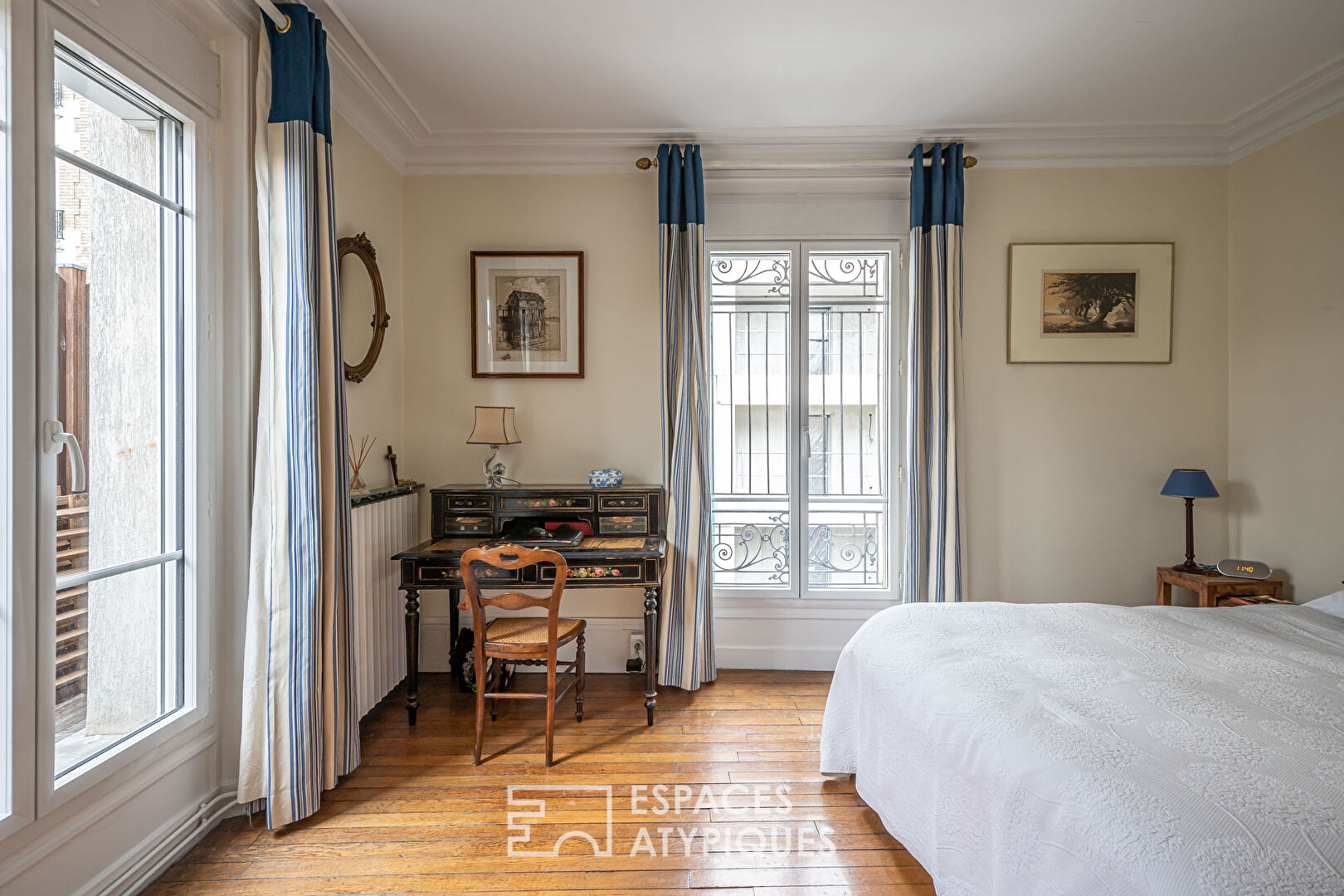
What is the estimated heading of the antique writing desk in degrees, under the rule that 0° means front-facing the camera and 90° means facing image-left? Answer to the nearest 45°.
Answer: approximately 0°

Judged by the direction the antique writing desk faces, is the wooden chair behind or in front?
in front

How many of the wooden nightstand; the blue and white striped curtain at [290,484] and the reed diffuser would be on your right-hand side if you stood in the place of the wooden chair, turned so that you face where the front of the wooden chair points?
1

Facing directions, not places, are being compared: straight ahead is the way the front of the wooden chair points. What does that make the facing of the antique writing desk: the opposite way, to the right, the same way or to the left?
the opposite way

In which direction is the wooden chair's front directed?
away from the camera

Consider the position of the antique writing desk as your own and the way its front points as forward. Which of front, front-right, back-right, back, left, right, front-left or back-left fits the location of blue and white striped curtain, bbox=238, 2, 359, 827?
front-right

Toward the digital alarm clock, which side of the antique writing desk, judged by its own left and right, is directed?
left

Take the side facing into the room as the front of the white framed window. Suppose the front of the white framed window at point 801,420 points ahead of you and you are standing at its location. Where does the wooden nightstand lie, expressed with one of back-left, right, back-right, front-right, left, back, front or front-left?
left

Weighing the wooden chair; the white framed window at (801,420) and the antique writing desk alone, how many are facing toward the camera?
2

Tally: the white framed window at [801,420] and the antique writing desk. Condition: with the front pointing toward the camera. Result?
2

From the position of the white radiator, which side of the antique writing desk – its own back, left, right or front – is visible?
right

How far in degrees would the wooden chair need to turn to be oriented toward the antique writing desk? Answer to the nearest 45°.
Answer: approximately 45° to its right

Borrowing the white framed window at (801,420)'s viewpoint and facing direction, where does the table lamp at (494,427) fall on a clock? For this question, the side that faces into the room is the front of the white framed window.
The table lamp is roughly at 2 o'clock from the white framed window.

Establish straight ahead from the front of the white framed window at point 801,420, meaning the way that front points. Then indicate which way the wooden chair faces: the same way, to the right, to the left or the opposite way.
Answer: the opposite way
